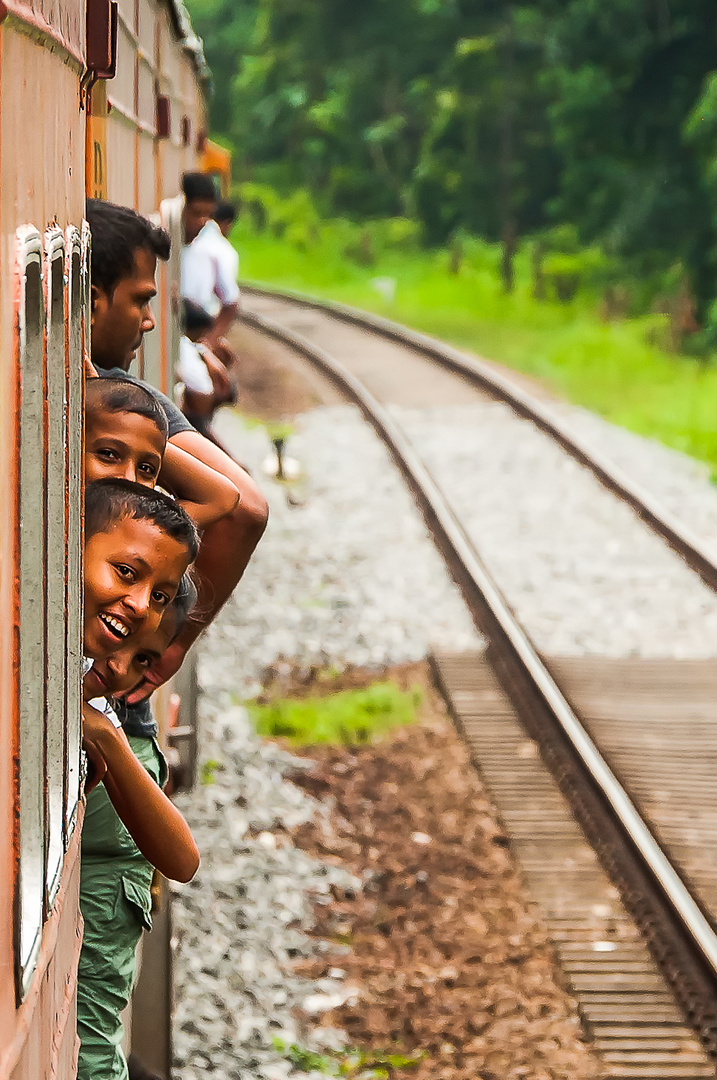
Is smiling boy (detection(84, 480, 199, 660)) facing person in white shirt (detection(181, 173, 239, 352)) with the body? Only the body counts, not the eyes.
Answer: no

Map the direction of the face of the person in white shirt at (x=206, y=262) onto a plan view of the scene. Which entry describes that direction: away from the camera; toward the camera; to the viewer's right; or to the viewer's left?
toward the camera

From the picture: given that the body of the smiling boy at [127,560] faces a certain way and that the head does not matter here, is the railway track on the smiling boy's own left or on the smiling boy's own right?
on the smiling boy's own left

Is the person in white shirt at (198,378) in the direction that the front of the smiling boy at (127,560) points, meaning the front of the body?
no

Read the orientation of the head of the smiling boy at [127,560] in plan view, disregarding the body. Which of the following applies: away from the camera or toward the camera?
toward the camera

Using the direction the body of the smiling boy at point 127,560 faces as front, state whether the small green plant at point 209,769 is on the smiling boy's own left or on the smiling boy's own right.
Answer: on the smiling boy's own left

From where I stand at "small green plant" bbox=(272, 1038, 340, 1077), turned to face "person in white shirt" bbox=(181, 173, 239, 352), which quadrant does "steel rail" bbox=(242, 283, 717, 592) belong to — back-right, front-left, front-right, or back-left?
front-right

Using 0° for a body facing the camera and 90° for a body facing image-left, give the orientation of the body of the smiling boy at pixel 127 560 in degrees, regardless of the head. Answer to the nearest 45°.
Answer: approximately 315°
